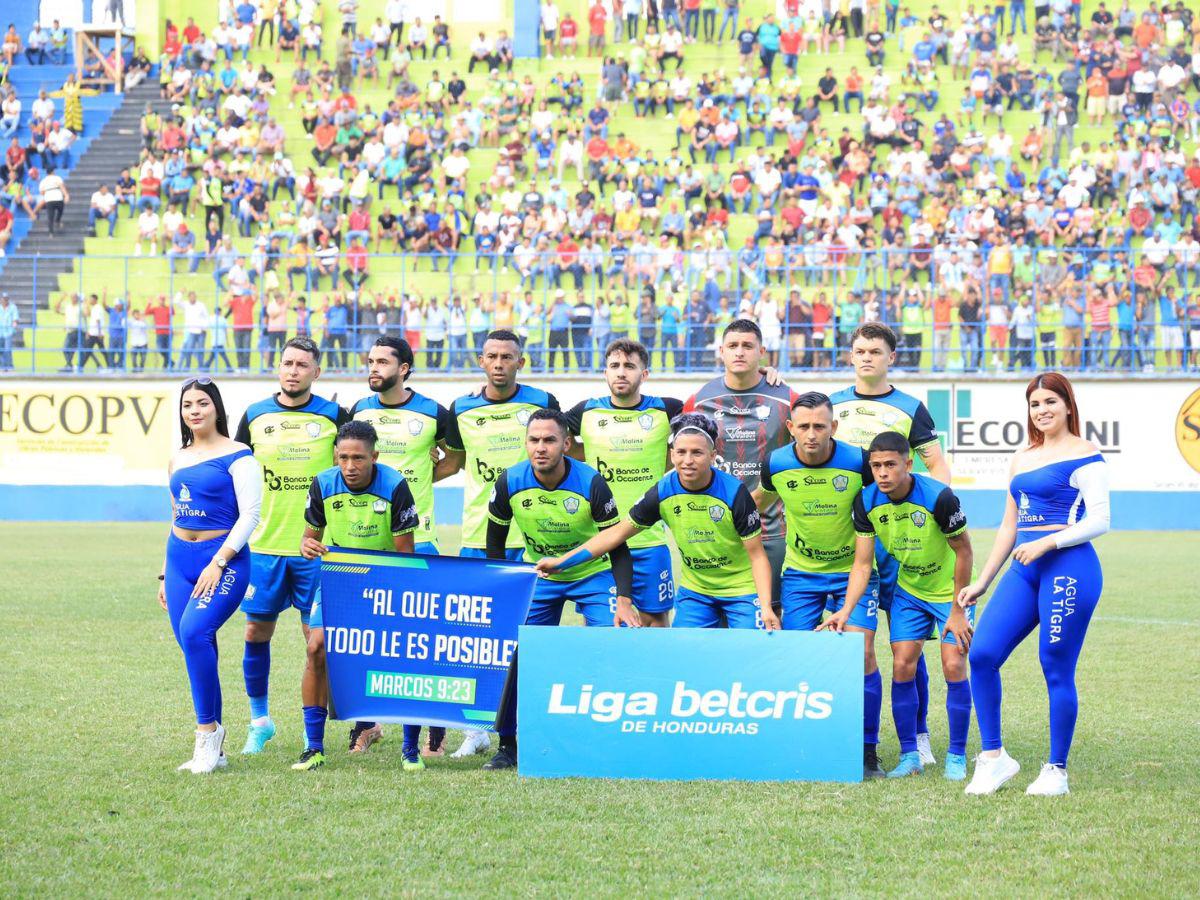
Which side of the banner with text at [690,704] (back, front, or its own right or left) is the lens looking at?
front

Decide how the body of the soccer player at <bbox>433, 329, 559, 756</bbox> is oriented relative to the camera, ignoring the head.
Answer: toward the camera

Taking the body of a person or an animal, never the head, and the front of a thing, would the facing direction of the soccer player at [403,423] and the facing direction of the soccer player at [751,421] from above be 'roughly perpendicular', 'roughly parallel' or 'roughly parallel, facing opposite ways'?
roughly parallel

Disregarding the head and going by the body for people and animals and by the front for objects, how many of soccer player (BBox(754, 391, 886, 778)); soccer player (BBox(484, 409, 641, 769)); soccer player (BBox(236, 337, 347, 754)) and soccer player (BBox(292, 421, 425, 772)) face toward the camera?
4

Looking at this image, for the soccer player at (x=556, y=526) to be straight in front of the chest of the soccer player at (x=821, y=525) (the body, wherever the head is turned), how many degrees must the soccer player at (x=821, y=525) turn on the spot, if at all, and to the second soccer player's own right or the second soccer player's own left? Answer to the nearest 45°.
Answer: approximately 90° to the second soccer player's own right

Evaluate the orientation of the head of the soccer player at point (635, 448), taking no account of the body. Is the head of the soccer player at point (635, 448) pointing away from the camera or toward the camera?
toward the camera

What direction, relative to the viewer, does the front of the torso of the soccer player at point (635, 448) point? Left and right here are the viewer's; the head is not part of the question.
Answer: facing the viewer

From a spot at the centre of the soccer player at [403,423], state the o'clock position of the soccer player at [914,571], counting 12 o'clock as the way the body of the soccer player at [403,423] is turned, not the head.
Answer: the soccer player at [914,571] is roughly at 10 o'clock from the soccer player at [403,423].

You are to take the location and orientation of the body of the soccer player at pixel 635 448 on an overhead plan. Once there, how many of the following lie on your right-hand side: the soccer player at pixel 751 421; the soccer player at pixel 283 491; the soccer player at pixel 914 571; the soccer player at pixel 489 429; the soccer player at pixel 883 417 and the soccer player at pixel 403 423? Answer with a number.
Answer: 3

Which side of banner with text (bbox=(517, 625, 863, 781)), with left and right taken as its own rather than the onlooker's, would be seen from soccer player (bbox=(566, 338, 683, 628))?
back

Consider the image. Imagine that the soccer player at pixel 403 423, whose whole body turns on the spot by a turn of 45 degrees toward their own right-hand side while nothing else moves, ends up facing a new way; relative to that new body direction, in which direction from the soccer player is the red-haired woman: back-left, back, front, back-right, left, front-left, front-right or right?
left

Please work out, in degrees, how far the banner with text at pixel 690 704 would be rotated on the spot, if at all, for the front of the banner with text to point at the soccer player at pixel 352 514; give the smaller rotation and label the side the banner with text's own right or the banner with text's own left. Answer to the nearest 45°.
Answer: approximately 90° to the banner with text's own right

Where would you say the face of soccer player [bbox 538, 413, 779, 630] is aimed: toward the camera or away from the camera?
toward the camera

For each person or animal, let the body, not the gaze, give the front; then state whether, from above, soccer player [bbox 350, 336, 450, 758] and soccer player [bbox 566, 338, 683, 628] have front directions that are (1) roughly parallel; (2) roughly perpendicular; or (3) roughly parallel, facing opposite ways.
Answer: roughly parallel

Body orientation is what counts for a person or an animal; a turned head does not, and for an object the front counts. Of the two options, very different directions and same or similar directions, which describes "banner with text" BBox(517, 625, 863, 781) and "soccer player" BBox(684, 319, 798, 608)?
same or similar directions

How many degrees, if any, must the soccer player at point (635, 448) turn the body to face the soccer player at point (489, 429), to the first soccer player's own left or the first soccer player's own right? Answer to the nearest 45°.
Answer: approximately 90° to the first soccer player's own right
